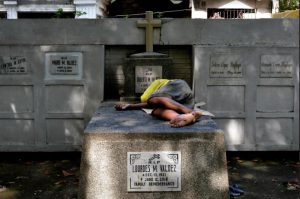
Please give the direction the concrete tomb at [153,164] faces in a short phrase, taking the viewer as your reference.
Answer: facing the viewer
